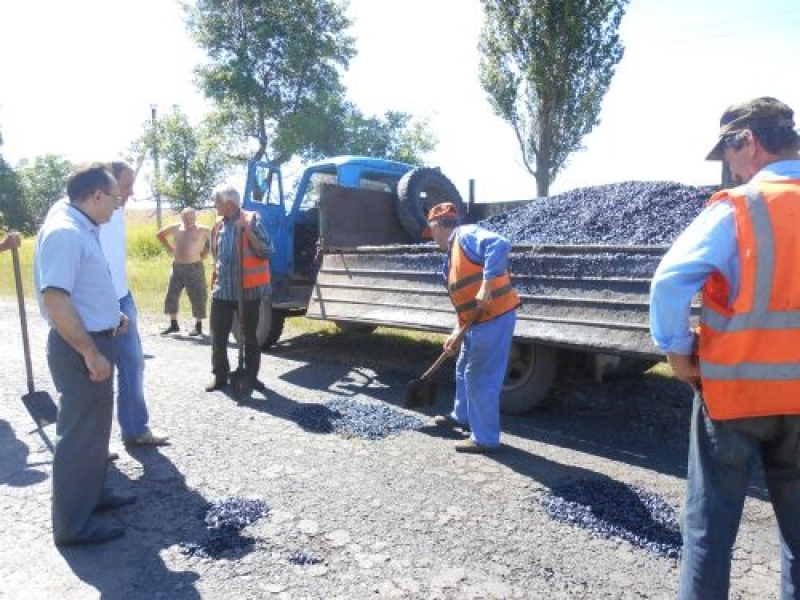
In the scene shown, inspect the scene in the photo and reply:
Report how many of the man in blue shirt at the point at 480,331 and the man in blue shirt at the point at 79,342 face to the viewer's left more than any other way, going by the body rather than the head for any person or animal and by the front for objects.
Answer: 1

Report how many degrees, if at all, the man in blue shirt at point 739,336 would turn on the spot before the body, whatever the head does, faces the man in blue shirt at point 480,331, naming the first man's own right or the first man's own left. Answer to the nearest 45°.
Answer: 0° — they already face them

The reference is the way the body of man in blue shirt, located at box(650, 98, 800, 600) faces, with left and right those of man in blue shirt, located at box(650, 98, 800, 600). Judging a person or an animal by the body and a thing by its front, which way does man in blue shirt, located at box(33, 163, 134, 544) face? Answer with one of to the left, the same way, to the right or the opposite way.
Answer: to the right

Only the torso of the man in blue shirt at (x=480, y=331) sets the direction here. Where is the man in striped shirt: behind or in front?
in front

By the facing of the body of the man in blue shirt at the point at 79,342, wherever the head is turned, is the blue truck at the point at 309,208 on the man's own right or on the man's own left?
on the man's own left

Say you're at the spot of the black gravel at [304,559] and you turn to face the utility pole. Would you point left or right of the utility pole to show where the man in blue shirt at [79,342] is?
left

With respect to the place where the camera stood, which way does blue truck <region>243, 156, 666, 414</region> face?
facing away from the viewer and to the left of the viewer

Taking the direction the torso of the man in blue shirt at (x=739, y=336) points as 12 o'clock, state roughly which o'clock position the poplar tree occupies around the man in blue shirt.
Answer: The poplar tree is roughly at 1 o'clock from the man in blue shirt.

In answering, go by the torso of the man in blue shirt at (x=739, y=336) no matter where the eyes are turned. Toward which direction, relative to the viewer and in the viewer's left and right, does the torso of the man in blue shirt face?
facing away from the viewer and to the left of the viewer

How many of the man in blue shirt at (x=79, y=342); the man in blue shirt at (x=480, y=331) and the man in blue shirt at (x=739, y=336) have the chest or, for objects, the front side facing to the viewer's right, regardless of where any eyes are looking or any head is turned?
1

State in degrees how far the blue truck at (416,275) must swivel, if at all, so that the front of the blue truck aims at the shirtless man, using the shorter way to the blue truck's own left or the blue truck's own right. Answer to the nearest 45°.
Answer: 0° — it already faces them

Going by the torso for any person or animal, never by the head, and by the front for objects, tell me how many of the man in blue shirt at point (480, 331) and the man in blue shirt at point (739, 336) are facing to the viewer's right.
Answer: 0

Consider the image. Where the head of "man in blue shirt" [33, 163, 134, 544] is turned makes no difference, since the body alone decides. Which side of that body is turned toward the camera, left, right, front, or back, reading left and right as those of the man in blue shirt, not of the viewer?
right

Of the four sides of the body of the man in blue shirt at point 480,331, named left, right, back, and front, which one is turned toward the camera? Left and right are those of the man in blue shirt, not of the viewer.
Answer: left

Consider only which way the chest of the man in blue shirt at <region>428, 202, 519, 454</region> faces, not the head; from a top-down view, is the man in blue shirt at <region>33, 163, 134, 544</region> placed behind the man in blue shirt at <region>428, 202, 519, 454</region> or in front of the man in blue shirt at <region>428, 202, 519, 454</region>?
in front

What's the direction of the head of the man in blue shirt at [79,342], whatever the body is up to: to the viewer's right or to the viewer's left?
to the viewer's right

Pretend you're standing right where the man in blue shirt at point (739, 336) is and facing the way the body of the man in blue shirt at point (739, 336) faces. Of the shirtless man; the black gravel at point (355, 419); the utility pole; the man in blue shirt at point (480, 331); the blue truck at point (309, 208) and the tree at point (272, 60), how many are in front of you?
6

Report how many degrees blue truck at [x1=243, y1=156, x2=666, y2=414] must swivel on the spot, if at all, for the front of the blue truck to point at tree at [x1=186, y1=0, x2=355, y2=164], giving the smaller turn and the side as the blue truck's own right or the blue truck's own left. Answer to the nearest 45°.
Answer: approximately 45° to the blue truck's own right

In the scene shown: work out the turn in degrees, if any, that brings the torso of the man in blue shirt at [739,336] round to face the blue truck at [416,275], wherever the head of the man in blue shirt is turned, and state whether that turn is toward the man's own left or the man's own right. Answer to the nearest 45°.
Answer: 0° — they already face it
